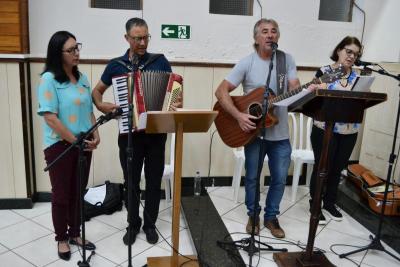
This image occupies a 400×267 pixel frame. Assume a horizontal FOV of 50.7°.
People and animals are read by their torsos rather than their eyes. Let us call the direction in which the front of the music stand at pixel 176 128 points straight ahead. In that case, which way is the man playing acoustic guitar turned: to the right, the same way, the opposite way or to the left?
the opposite way

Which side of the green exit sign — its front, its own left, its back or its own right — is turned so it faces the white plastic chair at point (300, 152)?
left

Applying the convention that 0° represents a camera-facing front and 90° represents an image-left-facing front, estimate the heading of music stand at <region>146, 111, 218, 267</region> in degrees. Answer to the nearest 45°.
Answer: approximately 180°

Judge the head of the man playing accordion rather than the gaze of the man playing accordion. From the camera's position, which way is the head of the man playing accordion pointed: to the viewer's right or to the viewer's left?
to the viewer's right

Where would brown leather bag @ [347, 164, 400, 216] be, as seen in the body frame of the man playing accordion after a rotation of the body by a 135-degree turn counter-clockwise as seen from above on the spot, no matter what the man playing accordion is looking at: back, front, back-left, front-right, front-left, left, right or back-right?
front-right

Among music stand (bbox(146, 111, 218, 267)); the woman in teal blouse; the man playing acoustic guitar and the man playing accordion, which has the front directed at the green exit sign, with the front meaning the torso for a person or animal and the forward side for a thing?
the music stand

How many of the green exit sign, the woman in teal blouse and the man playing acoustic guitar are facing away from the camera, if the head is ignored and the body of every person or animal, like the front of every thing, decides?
0

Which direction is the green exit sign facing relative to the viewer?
toward the camera

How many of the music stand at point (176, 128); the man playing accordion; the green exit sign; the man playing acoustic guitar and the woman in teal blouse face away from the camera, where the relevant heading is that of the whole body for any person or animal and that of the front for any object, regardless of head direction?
1

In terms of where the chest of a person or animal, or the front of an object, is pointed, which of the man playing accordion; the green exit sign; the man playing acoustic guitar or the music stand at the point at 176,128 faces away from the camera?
the music stand

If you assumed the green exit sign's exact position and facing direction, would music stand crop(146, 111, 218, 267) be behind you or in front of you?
in front

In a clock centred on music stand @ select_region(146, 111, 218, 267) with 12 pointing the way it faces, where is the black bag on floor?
The black bag on floor is roughly at 11 o'clock from the music stand.

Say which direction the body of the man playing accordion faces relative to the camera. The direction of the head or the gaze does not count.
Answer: toward the camera

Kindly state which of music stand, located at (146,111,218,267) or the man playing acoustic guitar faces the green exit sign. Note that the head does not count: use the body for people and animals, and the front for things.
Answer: the music stand
